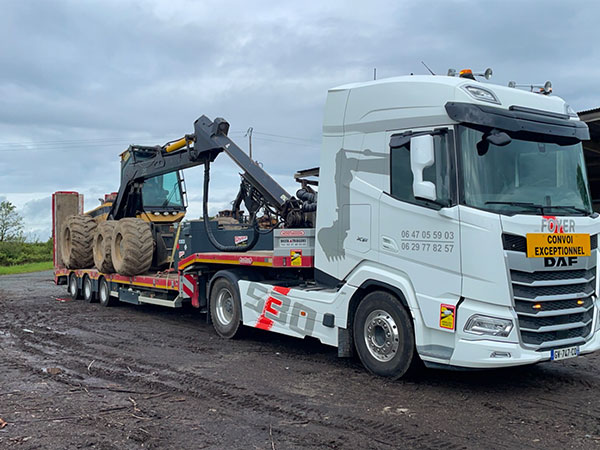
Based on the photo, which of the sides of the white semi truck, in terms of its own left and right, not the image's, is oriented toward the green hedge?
back

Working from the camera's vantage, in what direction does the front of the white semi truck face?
facing the viewer and to the right of the viewer
